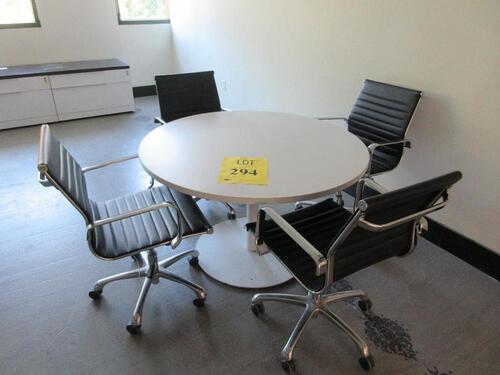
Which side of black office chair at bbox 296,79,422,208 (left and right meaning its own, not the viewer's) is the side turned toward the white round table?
front

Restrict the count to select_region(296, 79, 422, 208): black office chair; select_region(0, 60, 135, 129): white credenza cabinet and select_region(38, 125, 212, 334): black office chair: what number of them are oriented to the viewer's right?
1

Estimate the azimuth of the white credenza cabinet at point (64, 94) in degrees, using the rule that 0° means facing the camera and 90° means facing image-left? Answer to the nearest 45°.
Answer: approximately 0°

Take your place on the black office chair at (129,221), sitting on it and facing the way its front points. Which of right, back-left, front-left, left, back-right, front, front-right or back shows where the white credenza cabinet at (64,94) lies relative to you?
left

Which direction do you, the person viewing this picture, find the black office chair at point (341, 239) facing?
facing away from the viewer and to the left of the viewer

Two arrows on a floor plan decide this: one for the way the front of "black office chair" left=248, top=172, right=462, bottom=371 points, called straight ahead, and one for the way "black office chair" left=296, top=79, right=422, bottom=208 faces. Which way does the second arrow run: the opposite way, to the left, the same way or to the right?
to the left

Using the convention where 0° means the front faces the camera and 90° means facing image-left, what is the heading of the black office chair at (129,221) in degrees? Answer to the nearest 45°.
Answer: approximately 270°

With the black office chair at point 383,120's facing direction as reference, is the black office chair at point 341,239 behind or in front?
in front

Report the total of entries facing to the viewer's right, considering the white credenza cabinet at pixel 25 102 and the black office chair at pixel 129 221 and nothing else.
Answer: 1

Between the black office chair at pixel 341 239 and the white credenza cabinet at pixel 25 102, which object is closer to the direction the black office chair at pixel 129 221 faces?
the black office chair

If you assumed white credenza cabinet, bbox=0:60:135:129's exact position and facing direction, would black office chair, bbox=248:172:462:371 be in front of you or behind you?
in front

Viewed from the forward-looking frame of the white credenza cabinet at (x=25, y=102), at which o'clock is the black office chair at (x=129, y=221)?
The black office chair is roughly at 12 o'clock from the white credenza cabinet.

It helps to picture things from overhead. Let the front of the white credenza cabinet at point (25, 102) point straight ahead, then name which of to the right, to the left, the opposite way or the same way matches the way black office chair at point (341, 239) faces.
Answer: the opposite way
